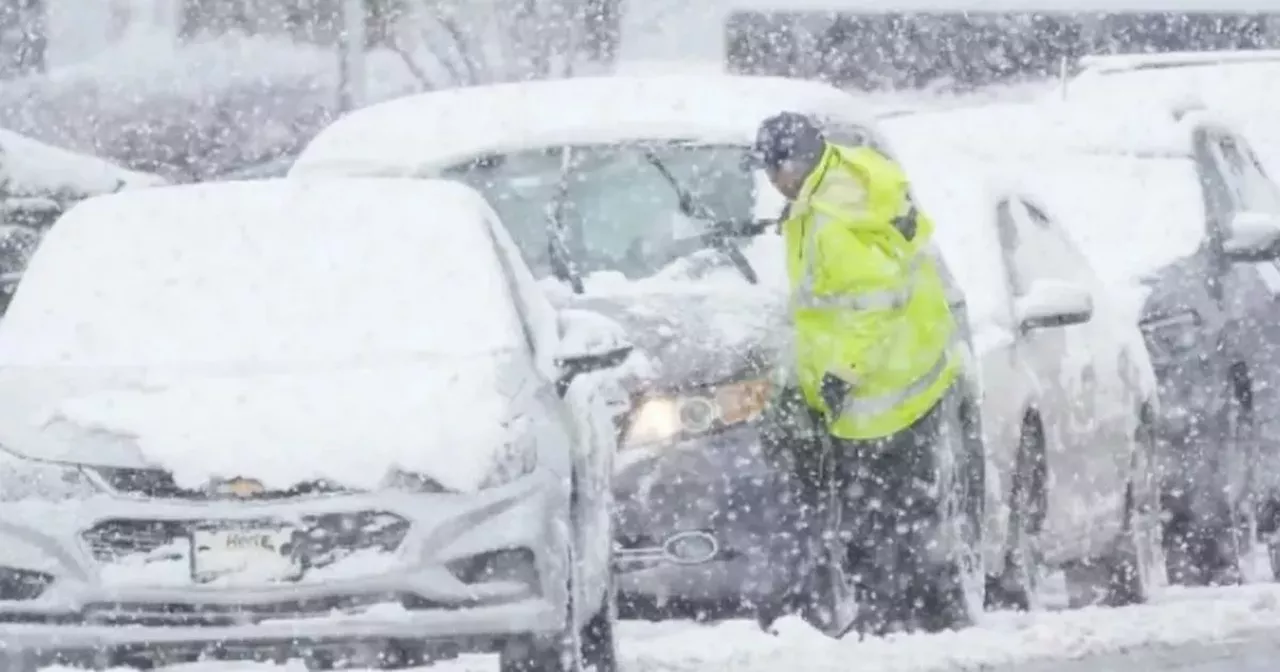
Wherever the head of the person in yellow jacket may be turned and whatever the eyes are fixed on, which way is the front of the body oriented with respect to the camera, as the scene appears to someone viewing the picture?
to the viewer's left

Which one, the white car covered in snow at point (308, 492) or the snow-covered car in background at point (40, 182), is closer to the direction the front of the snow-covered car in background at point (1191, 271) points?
the white car covered in snow

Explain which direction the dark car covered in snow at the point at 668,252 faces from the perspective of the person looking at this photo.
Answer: facing the viewer and to the left of the viewer

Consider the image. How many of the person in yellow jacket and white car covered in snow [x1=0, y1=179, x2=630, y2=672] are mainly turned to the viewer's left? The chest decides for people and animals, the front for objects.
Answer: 1

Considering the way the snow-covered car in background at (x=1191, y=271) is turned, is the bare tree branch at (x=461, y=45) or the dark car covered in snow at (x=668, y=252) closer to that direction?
the dark car covered in snow

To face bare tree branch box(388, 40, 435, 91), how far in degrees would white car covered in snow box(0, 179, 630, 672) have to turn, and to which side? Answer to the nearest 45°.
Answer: approximately 180°

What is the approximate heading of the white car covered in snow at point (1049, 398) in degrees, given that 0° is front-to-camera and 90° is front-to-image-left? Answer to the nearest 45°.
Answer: approximately 45°

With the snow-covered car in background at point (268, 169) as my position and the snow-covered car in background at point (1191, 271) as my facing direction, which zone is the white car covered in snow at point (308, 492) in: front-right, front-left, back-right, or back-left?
front-right

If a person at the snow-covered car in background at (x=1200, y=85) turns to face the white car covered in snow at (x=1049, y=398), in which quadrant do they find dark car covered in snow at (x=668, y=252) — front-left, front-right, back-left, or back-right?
front-right

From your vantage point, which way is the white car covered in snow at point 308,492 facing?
toward the camera
